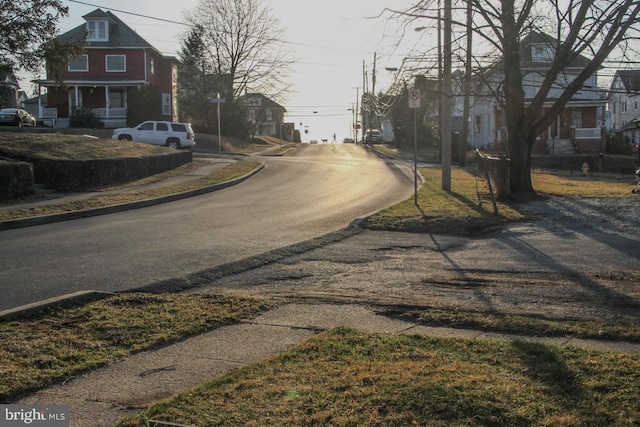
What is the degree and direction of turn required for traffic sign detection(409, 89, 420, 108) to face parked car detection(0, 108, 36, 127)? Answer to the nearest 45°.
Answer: approximately 135° to its right

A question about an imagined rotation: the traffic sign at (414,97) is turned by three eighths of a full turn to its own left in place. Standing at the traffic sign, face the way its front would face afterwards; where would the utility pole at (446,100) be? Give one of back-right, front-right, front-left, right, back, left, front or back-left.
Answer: front-left

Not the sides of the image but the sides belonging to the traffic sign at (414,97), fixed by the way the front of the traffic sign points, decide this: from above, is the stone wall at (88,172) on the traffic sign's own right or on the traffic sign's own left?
on the traffic sign's own right

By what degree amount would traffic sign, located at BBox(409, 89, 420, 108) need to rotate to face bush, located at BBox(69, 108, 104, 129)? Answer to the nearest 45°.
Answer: approximately 135° to its right

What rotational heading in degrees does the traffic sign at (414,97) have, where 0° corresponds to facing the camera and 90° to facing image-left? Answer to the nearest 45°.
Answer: approximately 0°

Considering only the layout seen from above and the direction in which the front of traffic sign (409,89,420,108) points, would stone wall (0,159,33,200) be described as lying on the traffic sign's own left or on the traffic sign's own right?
on the traffic sign's own right

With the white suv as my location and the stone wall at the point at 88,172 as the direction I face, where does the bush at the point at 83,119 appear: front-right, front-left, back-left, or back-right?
back-right
